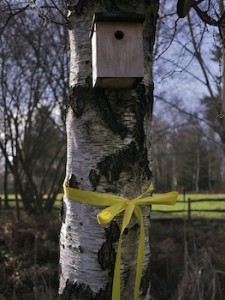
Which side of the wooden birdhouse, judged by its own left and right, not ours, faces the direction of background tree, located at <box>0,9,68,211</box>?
back

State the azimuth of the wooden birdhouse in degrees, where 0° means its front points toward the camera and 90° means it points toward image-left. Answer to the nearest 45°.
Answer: approximately 0°
